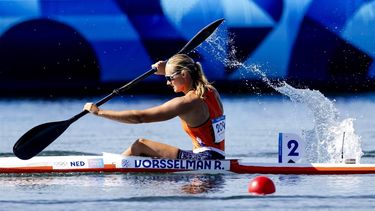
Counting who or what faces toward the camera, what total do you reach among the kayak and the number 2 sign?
1

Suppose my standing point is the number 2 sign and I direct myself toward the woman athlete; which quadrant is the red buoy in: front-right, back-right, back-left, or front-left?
front-left

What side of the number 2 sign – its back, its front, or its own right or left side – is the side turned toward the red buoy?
front

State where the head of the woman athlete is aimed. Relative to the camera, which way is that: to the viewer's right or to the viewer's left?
to the viewer's left

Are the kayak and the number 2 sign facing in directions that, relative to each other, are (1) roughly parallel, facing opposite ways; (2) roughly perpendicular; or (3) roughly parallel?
roughly perpendicular

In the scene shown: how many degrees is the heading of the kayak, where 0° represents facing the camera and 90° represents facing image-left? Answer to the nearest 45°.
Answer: approximately 90°

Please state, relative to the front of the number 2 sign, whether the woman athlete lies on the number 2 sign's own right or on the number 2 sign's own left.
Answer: on the number 2 sign's own right

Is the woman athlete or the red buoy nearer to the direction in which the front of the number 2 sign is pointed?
the red buoy

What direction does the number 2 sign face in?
toward the camera
